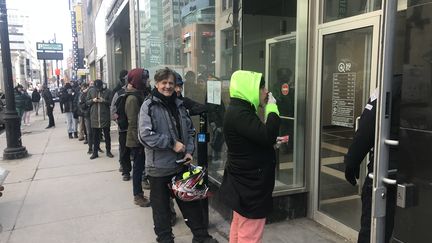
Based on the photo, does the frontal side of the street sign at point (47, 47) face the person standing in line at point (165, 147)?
yes

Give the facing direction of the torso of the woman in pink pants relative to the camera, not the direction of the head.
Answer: to the viewer's right

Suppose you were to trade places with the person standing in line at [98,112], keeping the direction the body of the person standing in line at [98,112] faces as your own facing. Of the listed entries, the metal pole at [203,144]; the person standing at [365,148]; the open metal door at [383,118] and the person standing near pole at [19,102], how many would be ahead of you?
3

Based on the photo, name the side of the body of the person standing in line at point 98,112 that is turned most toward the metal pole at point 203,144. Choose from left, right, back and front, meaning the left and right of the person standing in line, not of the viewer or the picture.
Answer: front

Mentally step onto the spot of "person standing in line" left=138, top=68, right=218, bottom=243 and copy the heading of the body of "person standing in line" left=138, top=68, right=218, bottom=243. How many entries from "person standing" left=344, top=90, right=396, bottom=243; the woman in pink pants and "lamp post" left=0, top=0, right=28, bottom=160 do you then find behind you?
1

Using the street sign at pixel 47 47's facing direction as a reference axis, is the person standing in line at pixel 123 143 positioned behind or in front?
in front

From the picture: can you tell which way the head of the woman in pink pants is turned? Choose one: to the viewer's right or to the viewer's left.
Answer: to the viewer's right

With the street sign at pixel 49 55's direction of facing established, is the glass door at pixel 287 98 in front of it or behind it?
in front

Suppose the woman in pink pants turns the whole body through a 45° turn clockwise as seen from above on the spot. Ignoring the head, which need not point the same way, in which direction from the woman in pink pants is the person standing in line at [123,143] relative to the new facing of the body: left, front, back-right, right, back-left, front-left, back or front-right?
back

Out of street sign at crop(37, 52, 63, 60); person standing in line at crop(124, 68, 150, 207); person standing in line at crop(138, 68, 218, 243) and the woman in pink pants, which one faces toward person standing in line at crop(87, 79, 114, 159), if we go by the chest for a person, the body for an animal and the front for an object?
the street sign

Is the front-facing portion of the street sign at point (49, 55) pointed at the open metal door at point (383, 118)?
yes

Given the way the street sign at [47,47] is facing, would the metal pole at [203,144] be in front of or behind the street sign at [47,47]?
in front

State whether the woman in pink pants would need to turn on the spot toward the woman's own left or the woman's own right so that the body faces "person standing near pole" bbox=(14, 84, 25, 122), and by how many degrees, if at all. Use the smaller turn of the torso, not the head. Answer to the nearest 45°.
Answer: approximately 135° to the woman's own left

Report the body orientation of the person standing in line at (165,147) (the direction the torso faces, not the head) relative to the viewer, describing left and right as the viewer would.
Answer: facing the viewer and to the right of the viewer

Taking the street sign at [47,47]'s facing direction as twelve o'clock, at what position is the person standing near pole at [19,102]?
The person standing near pole is roughly at 12 o'clock from the street sign.
